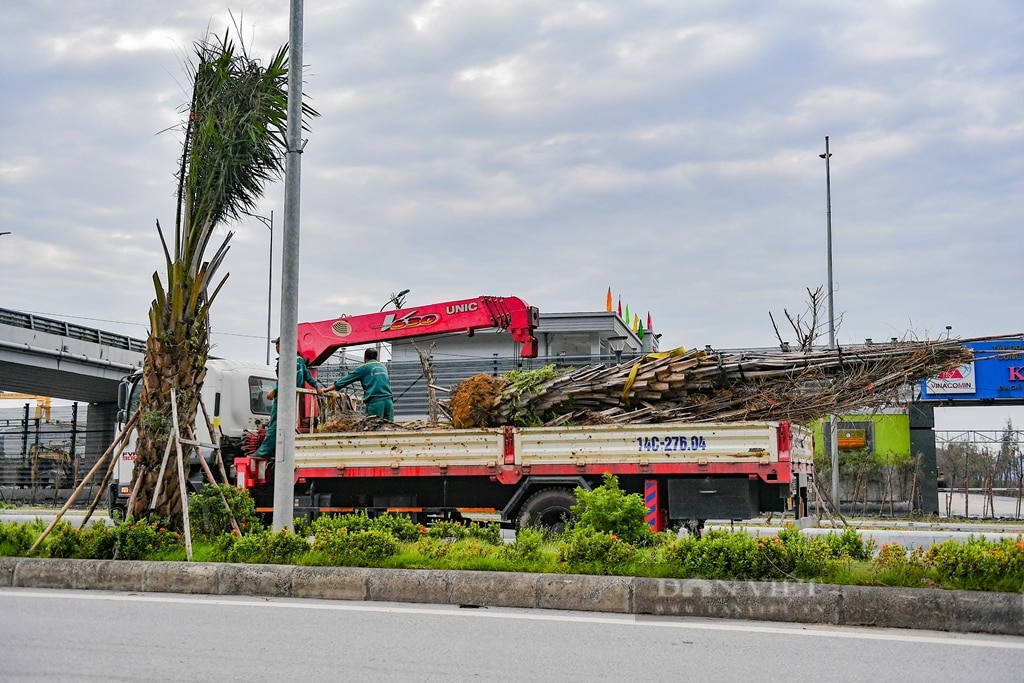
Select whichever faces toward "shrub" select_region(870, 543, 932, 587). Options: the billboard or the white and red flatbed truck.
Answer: the billboard

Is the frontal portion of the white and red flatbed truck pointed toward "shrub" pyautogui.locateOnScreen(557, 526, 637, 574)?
no

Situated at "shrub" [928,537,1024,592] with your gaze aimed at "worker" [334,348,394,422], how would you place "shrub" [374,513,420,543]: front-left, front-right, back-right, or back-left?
front-left

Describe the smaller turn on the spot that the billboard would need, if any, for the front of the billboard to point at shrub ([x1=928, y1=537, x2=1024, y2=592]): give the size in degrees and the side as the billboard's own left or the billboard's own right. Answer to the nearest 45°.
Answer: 0° — it already faces it

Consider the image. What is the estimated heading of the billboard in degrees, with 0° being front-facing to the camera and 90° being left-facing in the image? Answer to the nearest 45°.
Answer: approximately 0°

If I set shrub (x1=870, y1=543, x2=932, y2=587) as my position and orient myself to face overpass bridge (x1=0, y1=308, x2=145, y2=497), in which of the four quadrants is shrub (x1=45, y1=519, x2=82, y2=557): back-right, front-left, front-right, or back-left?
front-left

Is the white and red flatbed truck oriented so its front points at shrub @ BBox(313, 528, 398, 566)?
no

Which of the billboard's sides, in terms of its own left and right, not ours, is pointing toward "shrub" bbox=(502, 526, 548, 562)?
front

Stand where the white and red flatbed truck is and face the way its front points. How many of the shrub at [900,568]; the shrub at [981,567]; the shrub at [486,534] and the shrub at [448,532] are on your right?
0

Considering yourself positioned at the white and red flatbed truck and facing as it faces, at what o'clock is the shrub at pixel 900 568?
The shrub is roughly at 8 o'clock from the white and red flatbed truck.

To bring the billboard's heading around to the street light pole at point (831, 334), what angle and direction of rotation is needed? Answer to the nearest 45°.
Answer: approximately 45° to its right

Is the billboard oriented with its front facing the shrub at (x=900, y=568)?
yes

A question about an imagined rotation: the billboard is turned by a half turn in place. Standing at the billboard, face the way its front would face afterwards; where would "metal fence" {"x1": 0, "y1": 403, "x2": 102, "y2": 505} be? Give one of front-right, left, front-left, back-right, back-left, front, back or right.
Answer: left

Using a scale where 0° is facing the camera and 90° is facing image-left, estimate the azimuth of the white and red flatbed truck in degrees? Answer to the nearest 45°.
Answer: approximately 90°

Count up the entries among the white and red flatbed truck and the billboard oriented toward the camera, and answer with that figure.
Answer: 1

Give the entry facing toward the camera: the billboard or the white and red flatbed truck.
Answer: the billboard

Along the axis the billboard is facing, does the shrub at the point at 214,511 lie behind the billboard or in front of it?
in front

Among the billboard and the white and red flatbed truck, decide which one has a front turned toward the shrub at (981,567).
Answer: the billboard
